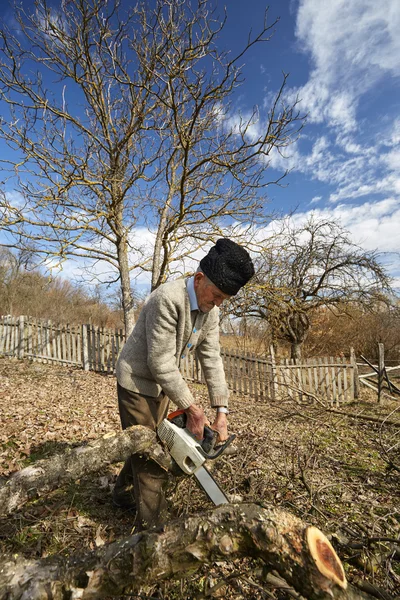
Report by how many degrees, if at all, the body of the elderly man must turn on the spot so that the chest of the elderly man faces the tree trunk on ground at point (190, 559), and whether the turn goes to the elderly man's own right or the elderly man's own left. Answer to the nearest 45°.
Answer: approximately 45° to the elderly man's own right

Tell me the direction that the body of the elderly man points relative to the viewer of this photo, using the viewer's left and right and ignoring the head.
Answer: facing the viewer and to the right of the viewer

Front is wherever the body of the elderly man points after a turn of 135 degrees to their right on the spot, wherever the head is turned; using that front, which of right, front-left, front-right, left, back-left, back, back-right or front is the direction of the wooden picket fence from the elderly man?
right

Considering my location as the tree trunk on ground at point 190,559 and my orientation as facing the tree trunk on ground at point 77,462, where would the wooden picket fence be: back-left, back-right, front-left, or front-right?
front-right
